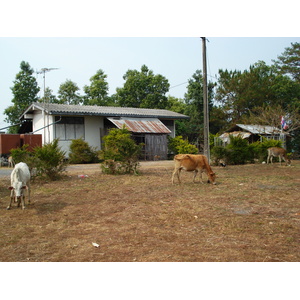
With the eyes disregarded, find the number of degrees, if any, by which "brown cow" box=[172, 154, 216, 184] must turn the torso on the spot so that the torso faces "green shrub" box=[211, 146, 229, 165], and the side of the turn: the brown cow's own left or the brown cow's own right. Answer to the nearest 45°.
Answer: approximately 90° to the brown cow's own left

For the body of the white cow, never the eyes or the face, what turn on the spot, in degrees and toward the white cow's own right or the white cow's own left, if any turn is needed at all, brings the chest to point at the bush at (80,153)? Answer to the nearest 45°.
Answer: approximately 180°

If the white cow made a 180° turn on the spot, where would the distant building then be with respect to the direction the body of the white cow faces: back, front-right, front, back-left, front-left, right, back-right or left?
front-right

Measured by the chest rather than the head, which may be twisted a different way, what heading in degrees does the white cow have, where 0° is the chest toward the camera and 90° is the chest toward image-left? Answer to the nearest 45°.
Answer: approximately 0°

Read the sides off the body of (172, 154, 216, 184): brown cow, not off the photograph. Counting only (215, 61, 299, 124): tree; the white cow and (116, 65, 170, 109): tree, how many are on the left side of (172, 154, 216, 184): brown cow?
2

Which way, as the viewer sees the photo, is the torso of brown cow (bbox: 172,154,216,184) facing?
to the viewer's right

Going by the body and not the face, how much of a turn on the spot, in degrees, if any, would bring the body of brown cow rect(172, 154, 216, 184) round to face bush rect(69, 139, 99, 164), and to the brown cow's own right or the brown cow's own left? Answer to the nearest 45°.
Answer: approximately 135° to the brown cow's own left
